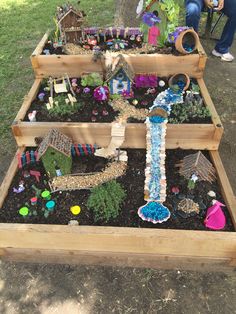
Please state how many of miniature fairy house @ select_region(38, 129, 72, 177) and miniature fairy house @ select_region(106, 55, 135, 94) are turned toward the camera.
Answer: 2

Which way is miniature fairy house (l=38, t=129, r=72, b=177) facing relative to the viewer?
toward the camera

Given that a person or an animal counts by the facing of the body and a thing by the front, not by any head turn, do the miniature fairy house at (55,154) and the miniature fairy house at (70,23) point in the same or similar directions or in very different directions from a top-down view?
same or similar directions

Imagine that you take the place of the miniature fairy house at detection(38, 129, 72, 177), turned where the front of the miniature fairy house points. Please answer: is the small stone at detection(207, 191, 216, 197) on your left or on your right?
on your left

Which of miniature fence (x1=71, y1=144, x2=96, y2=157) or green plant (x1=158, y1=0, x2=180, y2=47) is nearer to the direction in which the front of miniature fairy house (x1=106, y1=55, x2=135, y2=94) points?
the miniature fence

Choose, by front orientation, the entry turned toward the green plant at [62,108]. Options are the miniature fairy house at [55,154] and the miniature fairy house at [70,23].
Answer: the miniature fairy house at [70,23]

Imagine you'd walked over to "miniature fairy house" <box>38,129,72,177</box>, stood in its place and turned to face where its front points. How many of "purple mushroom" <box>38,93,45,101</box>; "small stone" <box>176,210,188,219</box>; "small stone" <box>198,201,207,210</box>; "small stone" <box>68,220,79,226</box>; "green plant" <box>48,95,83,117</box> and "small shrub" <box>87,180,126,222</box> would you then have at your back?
2

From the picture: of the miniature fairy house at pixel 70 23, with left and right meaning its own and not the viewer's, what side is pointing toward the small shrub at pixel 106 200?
front

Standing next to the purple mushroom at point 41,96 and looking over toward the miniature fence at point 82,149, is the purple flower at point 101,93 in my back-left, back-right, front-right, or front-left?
front-left

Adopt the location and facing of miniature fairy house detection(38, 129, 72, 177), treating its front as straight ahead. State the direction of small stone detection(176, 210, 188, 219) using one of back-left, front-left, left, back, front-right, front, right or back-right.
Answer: front-left

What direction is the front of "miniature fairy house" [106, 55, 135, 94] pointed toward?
toward the camera

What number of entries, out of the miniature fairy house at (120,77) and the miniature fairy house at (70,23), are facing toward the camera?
2

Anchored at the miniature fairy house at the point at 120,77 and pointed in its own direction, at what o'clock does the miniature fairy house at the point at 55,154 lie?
the miniature fairy house at the point at 55,154 is roughly at 1 o'clock from the miniature fairy house at the point at 120,77.

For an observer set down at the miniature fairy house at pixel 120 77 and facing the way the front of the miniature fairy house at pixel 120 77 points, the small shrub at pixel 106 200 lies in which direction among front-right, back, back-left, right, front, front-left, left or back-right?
front

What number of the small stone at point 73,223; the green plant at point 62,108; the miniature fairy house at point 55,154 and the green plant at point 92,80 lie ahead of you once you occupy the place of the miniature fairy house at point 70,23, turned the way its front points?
4
